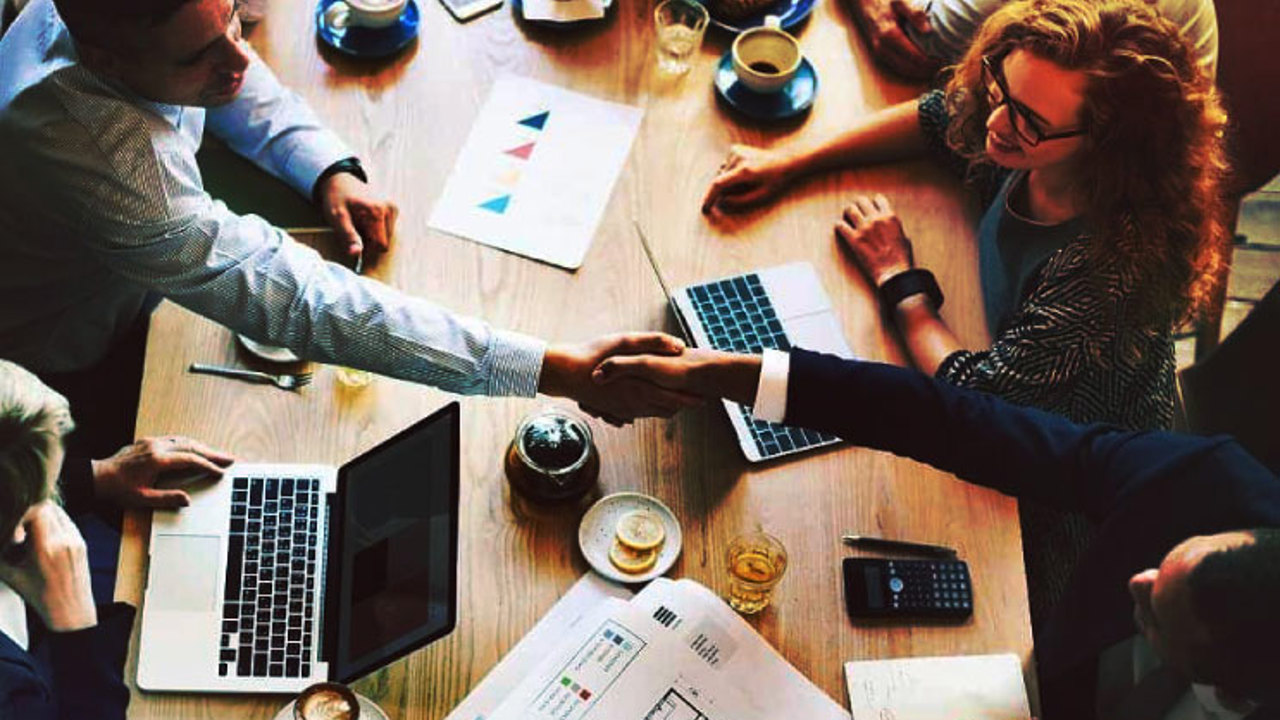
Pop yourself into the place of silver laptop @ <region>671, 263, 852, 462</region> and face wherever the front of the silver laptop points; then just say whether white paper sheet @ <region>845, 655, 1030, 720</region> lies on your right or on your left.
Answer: on your right

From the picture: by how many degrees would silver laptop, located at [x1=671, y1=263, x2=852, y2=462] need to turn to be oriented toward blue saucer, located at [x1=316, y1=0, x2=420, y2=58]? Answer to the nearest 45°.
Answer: approximately 135° to its left

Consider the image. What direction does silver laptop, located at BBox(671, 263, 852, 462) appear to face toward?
to the viewer's right

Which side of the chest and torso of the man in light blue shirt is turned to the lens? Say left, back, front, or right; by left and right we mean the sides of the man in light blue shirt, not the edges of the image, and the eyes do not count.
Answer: right

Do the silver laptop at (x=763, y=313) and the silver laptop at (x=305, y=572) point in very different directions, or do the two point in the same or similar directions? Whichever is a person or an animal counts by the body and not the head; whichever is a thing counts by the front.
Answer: very different directions

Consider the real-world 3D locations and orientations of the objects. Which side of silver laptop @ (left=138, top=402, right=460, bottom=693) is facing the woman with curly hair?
back

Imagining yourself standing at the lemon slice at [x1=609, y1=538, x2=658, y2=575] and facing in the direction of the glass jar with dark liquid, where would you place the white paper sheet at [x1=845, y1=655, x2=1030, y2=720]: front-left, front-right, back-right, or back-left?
back-right

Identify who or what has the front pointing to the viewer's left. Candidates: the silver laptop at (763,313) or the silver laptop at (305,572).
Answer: the silver laptop at (305,572)

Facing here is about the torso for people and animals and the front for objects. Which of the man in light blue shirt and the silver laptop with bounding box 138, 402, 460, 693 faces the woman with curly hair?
the man in light blue shirt

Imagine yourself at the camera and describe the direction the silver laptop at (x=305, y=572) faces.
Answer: facing to the left of the viewer
